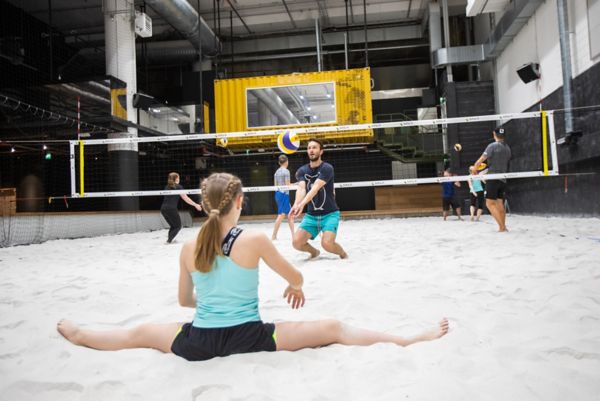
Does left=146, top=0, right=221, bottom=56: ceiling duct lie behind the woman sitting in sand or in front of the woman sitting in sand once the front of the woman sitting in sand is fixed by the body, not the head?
in front

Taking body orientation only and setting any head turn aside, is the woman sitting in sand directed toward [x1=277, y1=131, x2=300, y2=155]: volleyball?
yes

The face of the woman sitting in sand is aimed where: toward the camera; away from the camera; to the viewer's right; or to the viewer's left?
away from the camera

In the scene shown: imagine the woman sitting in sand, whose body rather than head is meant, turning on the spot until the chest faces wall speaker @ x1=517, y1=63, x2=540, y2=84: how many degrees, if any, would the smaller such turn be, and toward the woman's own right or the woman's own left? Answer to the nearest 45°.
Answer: approximately 45° to the woman's own right

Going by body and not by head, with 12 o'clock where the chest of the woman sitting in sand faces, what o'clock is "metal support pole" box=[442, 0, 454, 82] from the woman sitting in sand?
The metal support pole is roughly at 1 o'clock from the woman sitting in sand.

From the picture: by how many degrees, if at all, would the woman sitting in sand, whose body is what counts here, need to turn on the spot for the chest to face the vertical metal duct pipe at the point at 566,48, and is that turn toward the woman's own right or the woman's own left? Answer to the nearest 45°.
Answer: approximately 45° to the woman's own right

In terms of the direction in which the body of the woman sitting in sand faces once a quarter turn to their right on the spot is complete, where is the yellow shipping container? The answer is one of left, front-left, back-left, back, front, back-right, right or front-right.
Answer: left

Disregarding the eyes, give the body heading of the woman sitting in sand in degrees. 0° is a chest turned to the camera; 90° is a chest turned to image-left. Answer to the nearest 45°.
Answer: approximately 180°
